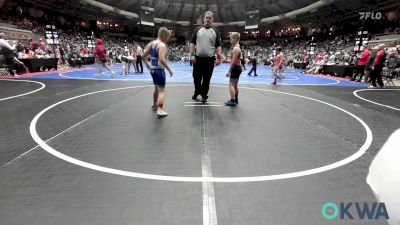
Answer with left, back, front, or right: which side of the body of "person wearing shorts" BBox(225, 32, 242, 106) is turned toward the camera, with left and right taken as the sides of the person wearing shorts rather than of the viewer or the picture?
left

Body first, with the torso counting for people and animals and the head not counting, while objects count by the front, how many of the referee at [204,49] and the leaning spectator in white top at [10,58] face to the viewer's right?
1

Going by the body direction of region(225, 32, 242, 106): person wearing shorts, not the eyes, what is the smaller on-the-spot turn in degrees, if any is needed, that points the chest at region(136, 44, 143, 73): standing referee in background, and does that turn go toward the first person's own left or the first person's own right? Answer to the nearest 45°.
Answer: approximately 45° to the first person's own right

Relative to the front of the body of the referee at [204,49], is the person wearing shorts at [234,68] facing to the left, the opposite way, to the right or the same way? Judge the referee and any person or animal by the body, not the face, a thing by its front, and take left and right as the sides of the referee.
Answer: to the right

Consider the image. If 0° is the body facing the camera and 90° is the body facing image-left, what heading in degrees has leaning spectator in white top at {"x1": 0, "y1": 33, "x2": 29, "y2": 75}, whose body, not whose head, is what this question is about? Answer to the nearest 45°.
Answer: approximately 270°

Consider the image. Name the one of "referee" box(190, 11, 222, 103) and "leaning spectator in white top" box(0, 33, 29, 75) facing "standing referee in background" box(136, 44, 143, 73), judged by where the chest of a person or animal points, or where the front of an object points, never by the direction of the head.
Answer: "leaning spectator in white top" box(0, 33, 29, 75)

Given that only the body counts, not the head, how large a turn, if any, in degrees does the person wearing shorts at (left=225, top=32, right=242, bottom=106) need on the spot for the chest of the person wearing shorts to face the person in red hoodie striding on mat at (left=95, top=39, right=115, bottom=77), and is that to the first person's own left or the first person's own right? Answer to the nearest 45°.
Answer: approximately 45° to the first person's own right

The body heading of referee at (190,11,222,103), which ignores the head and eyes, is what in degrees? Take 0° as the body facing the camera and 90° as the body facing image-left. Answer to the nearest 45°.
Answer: approximately 0°

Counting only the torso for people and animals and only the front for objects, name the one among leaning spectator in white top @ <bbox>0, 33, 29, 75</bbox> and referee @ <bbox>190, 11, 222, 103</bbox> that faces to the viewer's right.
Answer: the leaning spectator in white top

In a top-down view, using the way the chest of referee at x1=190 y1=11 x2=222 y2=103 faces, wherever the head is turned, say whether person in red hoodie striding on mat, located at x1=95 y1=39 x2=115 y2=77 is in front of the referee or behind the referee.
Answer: behind

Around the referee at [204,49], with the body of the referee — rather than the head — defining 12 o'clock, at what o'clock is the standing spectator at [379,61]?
The standing spectator is roughly at 8 o'clock from the referee.

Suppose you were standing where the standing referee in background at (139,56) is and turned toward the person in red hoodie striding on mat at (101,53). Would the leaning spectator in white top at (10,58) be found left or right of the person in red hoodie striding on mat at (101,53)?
right

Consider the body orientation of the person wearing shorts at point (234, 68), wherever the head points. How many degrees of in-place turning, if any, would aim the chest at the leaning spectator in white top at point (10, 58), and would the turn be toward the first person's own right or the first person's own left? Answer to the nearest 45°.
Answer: approximately 45° to the first person's own right
